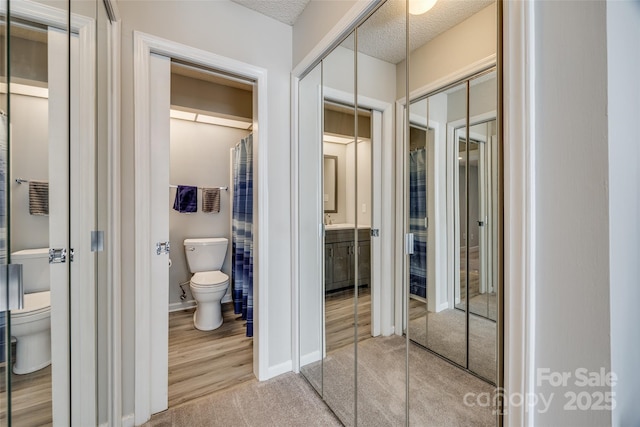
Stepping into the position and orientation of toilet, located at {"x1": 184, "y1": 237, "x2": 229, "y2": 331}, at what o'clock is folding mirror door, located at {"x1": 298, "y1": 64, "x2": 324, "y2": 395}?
The folding mirror door is roughly at 11 o'clock from the toilet.

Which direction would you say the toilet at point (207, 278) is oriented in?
toward the camera

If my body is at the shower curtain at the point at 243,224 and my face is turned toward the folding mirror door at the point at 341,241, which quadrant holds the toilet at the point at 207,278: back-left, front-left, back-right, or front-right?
back-right

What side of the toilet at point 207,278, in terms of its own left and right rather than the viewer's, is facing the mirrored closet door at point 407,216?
front

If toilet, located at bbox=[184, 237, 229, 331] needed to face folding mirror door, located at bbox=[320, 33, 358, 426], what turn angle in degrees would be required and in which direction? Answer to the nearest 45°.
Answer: approximately 45° to its left
